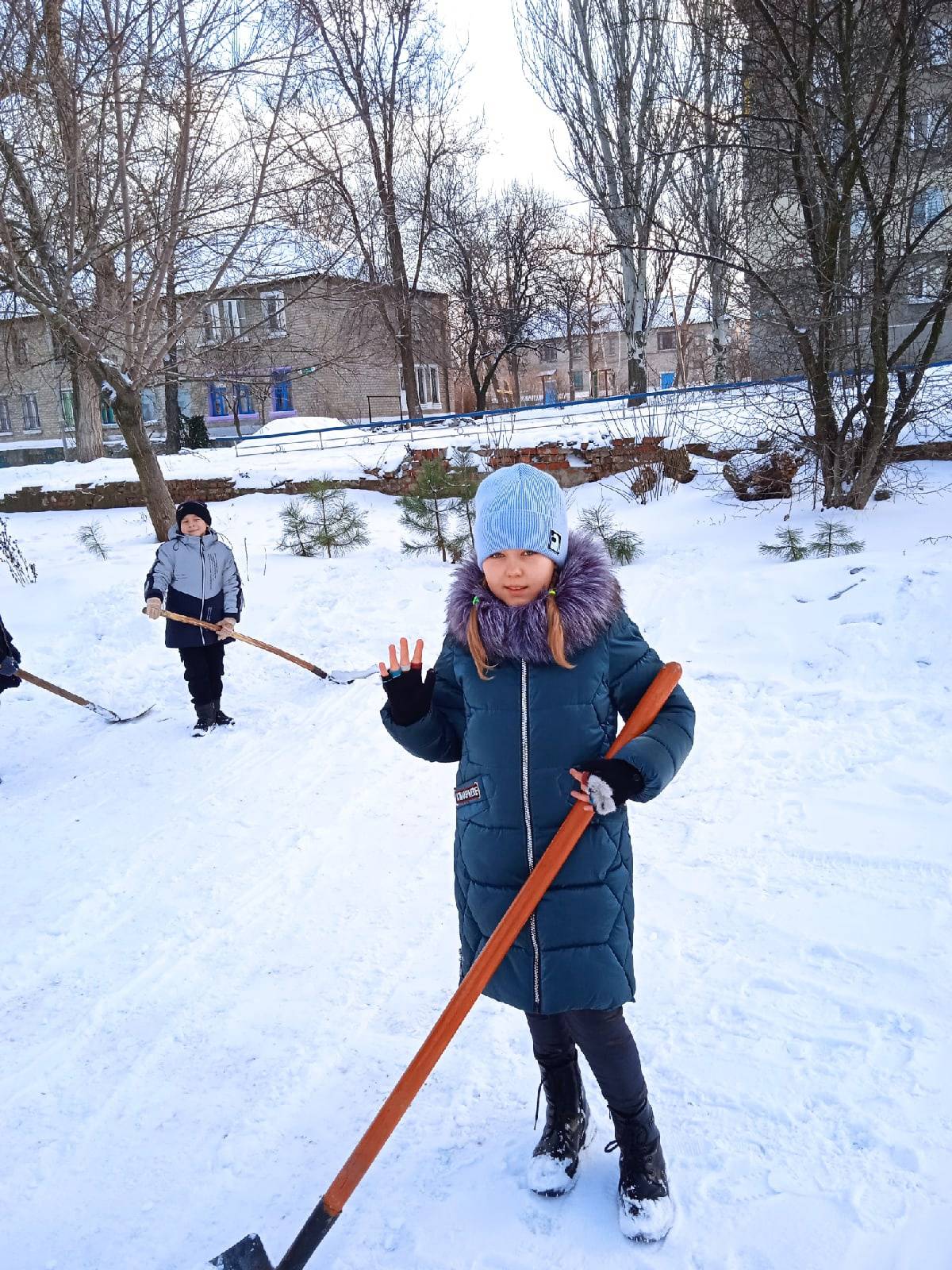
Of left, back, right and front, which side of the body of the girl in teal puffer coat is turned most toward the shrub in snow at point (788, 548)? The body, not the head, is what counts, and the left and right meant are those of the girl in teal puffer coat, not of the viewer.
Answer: back

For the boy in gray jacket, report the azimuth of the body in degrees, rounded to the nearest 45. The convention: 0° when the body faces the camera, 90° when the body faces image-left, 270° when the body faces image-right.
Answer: approximately 0°

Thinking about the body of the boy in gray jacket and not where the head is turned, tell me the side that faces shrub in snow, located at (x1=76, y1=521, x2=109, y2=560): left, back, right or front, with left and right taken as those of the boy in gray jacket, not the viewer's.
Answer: back

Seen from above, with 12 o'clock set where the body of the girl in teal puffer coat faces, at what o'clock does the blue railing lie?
The blue railing is roughly at 6 o'clock from the girl in teal puffer coat.

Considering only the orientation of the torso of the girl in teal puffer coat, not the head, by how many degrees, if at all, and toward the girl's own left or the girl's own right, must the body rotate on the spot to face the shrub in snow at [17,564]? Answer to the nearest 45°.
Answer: approximately 135° to the girl's own right

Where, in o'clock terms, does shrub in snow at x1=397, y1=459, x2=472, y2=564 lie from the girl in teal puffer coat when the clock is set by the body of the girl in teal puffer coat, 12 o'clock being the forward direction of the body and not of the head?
The shrub in snow is roughly at 6 o'clock from the girl in teal puffer coat.

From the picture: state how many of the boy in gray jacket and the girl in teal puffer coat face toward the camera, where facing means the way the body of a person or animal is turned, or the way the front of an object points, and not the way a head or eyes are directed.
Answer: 2
